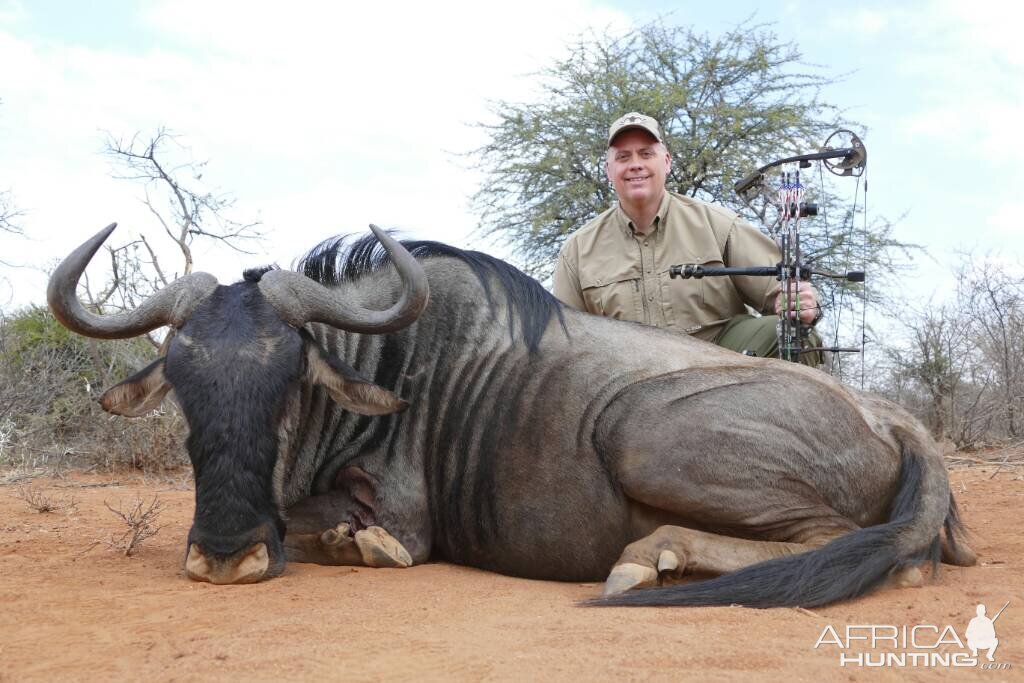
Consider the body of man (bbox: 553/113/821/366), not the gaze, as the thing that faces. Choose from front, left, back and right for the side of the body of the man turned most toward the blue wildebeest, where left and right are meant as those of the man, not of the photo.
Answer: front

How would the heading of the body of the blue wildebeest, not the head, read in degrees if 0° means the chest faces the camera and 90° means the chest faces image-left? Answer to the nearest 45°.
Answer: approximately 90°

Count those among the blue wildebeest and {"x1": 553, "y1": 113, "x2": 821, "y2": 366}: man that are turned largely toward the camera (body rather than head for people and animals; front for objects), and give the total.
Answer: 1

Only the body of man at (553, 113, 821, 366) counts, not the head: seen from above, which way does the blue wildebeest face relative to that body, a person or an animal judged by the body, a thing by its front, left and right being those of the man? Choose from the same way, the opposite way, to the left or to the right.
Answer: to the right

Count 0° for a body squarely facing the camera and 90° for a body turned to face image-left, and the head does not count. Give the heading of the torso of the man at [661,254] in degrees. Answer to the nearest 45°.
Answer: approximately 0°

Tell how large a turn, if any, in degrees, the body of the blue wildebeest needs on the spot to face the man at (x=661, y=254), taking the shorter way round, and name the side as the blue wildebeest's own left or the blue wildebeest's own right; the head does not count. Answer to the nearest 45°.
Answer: approximately 90° to the blue wildebeest's own right
